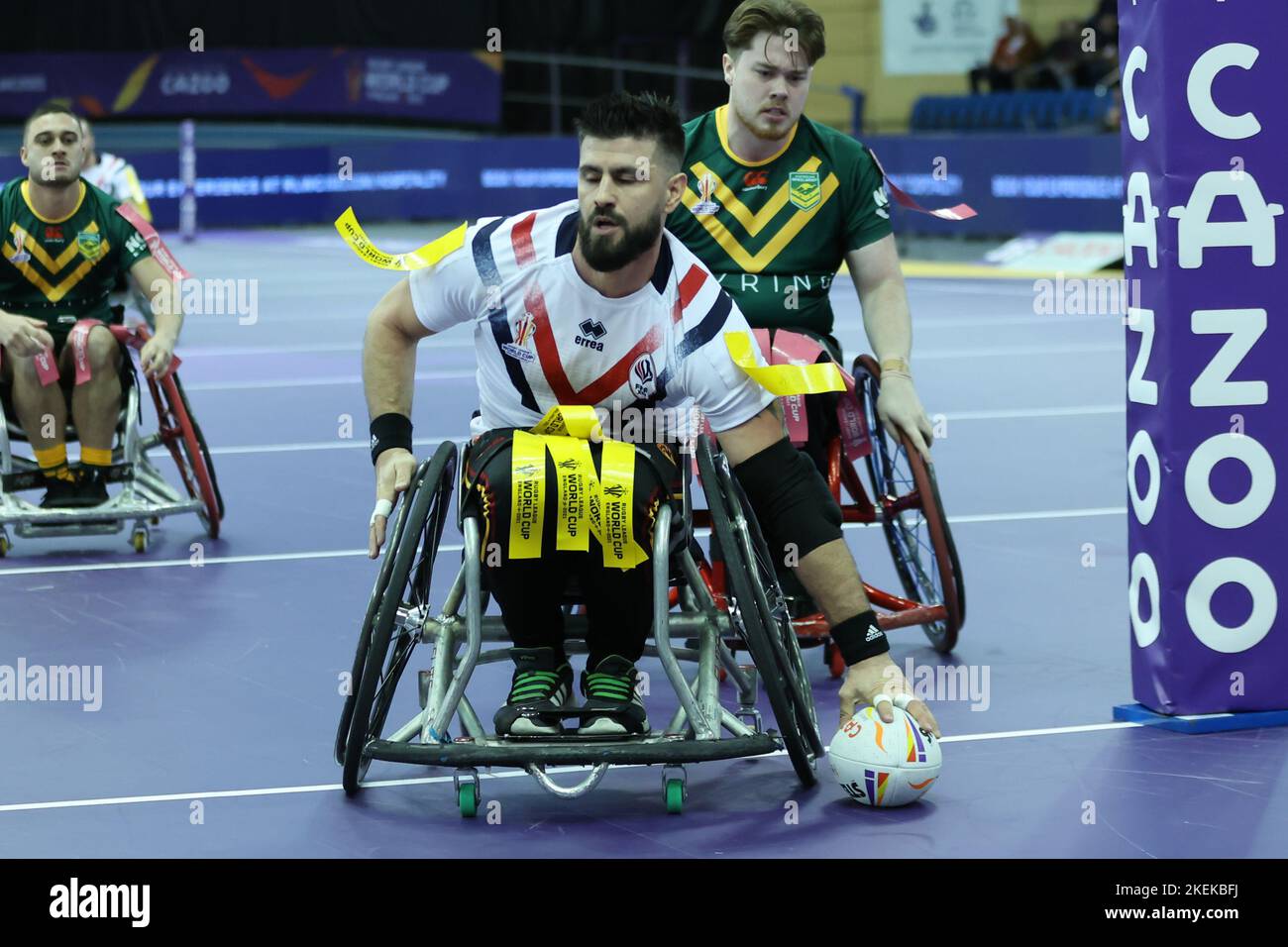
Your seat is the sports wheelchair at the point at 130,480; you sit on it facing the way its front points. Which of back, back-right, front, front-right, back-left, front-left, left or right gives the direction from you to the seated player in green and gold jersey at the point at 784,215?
front-left

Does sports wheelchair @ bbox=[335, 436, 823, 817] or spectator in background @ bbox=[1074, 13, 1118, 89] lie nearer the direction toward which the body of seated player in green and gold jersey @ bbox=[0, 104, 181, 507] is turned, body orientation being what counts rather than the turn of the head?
the sports wheelchair

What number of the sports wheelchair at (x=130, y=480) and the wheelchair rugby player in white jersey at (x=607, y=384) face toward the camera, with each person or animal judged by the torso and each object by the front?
2

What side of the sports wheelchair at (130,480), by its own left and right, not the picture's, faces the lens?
front

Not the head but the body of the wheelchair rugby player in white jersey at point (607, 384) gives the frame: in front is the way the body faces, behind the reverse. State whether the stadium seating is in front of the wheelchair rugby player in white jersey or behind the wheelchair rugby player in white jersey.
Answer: behind

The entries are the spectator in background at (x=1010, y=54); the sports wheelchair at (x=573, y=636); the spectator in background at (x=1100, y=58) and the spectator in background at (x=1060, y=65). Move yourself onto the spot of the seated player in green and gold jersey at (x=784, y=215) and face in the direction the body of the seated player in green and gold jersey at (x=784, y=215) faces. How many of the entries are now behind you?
3

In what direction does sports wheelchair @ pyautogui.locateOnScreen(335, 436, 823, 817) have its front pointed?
toward the camera

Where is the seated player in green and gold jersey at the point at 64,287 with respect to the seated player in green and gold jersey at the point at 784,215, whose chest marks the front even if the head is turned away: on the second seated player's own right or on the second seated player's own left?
on the second seated player's own right

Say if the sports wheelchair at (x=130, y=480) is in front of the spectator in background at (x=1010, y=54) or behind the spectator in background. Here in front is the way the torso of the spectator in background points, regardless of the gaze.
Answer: in front

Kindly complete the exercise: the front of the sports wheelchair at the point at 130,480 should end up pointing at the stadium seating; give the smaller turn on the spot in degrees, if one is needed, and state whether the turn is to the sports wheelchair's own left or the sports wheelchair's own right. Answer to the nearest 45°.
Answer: approximately 135° to the sports wheelchair's own left

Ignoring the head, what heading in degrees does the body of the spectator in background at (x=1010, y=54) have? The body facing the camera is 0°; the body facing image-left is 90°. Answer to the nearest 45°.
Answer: approximately 45°
